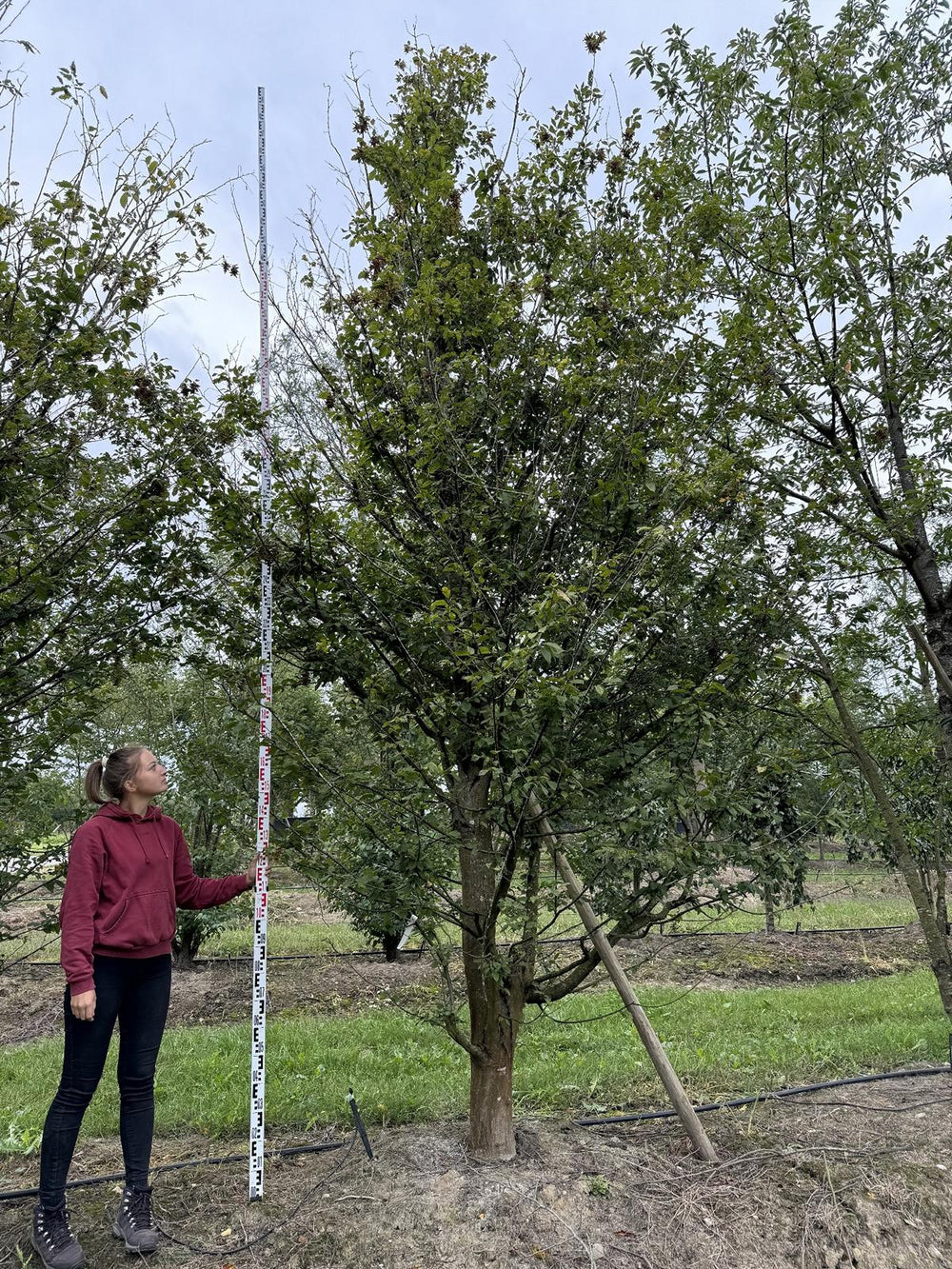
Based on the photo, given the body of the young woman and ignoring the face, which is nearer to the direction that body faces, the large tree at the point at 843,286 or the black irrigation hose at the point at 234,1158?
the large tree

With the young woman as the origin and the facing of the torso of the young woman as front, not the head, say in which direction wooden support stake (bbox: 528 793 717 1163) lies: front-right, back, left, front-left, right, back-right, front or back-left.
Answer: front-left

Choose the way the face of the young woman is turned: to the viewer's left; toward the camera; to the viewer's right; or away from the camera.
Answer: to the viewer's right
